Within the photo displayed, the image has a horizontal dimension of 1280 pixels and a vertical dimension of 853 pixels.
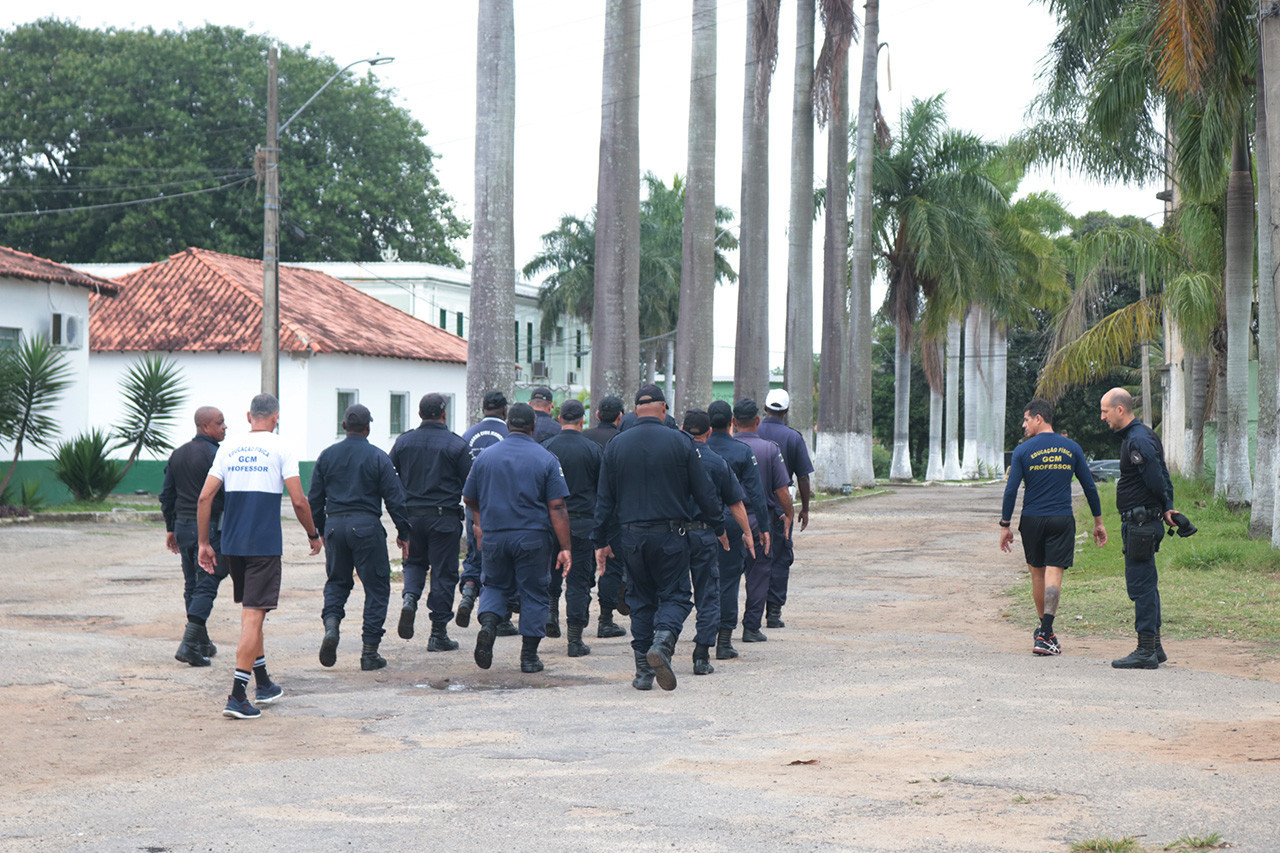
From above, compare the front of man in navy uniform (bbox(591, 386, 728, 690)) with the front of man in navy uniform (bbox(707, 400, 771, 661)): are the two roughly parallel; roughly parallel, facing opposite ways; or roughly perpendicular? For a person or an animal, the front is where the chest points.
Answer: roughly parallel

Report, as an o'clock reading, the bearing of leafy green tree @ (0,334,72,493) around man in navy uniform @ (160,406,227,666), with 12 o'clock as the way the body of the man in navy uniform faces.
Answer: The leafy green tree is roughly at 10 o'clock from the man in navy uniform.

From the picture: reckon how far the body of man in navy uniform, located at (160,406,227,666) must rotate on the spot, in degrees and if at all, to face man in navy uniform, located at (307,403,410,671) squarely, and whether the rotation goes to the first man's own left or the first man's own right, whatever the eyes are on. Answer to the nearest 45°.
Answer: approximately 90° to the first man's own right

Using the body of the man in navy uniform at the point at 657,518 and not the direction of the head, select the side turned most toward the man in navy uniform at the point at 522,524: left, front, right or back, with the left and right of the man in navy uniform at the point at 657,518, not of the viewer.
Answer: left

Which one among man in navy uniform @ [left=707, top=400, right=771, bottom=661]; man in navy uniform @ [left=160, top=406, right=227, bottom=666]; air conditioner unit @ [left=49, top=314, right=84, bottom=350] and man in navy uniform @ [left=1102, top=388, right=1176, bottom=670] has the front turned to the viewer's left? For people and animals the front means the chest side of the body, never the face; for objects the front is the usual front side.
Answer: man in navy uniform @ [left=1102, top=388, right=1176, bottom=670]

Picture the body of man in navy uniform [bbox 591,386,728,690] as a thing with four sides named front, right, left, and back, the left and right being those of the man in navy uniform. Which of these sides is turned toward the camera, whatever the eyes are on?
back

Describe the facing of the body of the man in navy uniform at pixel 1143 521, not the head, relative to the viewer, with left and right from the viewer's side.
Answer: facing to the left of the viewer

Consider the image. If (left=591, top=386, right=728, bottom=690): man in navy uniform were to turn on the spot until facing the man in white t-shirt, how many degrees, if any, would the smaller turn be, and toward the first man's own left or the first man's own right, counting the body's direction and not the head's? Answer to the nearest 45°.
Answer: approximately 90° to the first man's own left

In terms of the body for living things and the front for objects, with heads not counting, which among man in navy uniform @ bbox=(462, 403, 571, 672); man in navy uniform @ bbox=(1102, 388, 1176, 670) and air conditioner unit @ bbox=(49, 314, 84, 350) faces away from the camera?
man in navy uniform @ bbox=(462, 403, 571, 672)

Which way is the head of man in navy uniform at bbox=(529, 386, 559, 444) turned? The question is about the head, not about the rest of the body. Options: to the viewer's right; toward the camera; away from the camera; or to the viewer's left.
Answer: away from the camera

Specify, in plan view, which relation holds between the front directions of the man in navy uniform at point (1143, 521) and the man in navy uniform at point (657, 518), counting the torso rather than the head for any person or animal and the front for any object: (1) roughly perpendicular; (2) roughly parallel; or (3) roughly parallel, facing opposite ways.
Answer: roughly perpendicular

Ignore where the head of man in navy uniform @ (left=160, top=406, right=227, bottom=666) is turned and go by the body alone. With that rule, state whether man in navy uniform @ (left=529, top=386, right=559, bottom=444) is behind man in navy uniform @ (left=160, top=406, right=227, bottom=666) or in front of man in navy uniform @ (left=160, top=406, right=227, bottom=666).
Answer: in front

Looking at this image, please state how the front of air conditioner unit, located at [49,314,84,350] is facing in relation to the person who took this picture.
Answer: facing the viewer and to the right of the viewer

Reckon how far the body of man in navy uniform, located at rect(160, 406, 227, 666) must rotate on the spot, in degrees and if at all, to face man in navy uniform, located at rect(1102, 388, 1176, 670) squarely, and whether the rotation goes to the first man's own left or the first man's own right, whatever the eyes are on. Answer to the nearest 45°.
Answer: approximately 45° to the first man's own right

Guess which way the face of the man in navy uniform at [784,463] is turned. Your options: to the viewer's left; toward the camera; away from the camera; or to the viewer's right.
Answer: away from the camera

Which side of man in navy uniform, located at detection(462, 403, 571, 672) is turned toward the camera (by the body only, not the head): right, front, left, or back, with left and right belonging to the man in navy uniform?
back

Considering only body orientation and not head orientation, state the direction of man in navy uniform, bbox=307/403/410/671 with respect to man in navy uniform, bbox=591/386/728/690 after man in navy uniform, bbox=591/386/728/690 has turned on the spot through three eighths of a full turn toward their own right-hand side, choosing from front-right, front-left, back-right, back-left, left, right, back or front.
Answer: back-right

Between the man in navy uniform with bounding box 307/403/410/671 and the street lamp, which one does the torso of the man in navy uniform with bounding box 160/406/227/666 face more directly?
the street lamp

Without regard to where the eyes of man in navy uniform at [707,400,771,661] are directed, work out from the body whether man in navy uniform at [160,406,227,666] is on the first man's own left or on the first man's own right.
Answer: on the first man's own left
